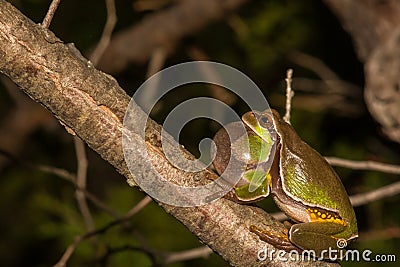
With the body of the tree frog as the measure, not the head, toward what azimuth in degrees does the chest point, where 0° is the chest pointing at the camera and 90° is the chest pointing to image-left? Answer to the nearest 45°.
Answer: approximately 90°

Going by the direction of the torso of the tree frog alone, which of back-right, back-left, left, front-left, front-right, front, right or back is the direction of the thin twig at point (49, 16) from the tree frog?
front-left

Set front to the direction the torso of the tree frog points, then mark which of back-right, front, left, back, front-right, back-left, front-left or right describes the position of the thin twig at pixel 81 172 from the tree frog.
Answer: front-right

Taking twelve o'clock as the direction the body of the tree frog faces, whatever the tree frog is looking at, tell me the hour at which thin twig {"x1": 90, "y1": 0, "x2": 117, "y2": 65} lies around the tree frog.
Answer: The thin twig is roughly at 1 o'clock from the tree frog.
